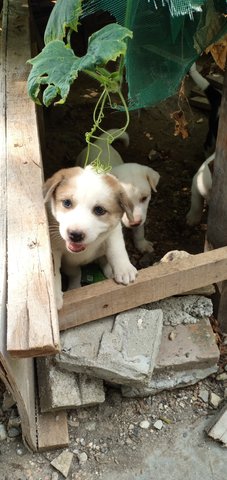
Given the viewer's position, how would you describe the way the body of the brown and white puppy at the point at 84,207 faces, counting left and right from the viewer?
facing the viewer

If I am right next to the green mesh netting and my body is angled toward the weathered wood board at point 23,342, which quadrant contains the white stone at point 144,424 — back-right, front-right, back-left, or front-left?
front-left
